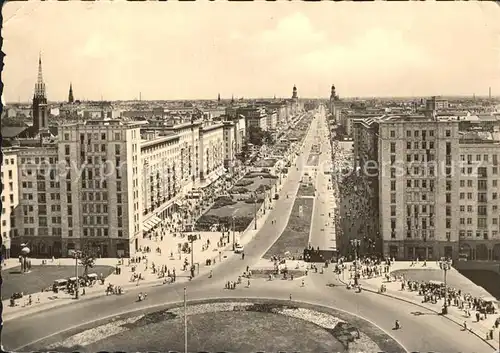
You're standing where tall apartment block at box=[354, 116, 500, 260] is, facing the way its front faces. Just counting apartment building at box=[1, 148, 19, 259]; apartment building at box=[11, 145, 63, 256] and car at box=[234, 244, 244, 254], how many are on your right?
3

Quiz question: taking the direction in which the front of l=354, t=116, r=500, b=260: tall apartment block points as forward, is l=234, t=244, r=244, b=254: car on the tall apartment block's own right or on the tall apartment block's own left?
on the tall apartment block's own right

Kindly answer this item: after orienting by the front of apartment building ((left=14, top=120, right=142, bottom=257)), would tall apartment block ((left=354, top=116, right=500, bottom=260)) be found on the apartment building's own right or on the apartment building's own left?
on the apartment building's own left

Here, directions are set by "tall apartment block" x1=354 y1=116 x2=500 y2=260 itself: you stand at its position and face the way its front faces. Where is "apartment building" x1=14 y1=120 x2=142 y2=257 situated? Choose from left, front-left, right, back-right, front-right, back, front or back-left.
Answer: right

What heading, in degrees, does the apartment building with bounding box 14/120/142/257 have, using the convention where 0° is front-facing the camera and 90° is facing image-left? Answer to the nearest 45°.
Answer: approximately 0°

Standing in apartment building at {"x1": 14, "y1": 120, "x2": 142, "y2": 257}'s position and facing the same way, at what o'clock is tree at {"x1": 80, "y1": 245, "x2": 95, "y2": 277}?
The tree is roughly at 12 o'clock from the apartment building.

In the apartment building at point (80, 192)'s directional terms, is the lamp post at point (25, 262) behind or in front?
in front

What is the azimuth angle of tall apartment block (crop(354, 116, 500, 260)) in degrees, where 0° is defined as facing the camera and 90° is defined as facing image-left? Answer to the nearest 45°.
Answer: approximately 0°

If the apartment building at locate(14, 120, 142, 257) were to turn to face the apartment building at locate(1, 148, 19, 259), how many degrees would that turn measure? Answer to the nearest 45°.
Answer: approximately 90° to its right

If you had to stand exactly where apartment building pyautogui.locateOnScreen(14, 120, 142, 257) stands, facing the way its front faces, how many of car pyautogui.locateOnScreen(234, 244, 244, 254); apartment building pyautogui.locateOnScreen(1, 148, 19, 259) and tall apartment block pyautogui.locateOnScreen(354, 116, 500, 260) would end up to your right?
1
